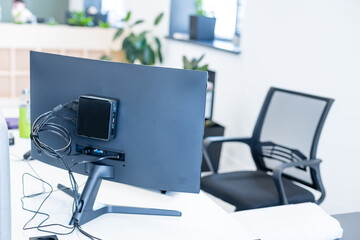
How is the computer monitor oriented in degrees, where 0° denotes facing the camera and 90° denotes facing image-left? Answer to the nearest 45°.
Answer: approximately 225°

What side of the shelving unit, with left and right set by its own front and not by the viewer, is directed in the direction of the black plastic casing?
front

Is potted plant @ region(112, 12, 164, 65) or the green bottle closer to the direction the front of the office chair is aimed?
the green bottle

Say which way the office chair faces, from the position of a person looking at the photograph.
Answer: facing the viewer and to the left of the viewer

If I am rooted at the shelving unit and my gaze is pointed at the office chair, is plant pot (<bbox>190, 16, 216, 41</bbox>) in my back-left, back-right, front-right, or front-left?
front-left

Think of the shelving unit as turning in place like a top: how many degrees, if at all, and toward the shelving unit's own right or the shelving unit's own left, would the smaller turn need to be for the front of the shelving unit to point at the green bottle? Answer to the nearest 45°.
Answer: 0° — it already faces it

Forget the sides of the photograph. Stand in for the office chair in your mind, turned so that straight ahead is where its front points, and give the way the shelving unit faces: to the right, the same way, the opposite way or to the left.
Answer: to the left

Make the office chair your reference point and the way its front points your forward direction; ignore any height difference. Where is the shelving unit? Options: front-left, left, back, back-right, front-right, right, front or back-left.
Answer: right

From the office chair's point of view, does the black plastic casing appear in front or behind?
in front

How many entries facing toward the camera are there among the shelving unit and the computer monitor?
1

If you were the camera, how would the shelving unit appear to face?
facing the viewer

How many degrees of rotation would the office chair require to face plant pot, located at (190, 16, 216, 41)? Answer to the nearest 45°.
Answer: approximately 135° to its right

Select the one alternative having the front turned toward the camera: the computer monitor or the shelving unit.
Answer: the shelving unit

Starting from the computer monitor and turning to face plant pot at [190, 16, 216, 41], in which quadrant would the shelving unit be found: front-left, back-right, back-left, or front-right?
front-left
